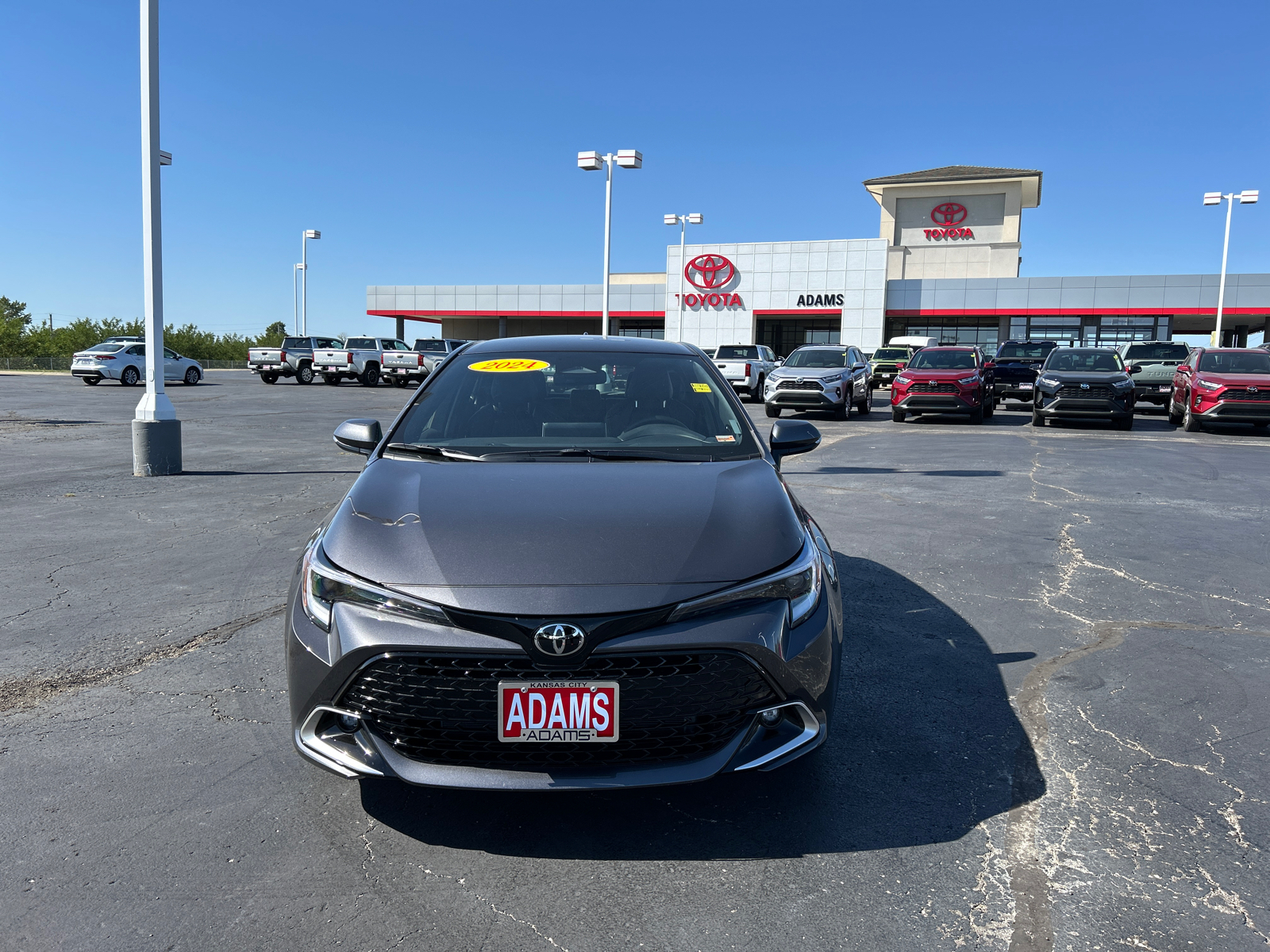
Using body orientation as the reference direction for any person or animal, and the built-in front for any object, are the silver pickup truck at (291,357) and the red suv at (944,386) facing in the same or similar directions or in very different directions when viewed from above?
very different directions

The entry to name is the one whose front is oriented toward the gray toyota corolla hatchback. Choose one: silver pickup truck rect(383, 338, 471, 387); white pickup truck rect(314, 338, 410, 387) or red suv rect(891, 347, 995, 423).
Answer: the red suv

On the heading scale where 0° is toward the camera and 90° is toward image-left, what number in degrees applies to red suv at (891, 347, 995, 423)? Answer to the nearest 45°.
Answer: approximately 0°

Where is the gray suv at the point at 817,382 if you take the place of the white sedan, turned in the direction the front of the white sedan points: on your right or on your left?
on your right

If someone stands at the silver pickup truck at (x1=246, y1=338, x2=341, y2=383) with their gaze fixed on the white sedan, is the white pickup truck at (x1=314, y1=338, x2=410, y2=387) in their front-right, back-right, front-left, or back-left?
back-left

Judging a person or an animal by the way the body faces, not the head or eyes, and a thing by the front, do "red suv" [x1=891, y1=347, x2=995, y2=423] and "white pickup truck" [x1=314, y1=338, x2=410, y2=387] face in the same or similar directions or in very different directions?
very different directions

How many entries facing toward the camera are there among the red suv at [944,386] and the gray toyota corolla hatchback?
2

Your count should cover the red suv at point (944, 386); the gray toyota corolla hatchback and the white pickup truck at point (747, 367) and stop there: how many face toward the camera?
2

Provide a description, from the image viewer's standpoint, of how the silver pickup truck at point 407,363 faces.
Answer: facing away from the viewer and to the right of the viewer

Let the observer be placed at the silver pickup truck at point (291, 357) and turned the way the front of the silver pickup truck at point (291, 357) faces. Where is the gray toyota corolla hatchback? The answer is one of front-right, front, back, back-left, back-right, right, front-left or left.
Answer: back-right

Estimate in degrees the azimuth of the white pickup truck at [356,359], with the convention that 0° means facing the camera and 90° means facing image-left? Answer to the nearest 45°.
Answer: approximately 225°

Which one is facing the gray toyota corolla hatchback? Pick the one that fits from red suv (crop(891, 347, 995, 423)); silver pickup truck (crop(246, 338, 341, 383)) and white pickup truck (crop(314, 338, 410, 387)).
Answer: the red suv
